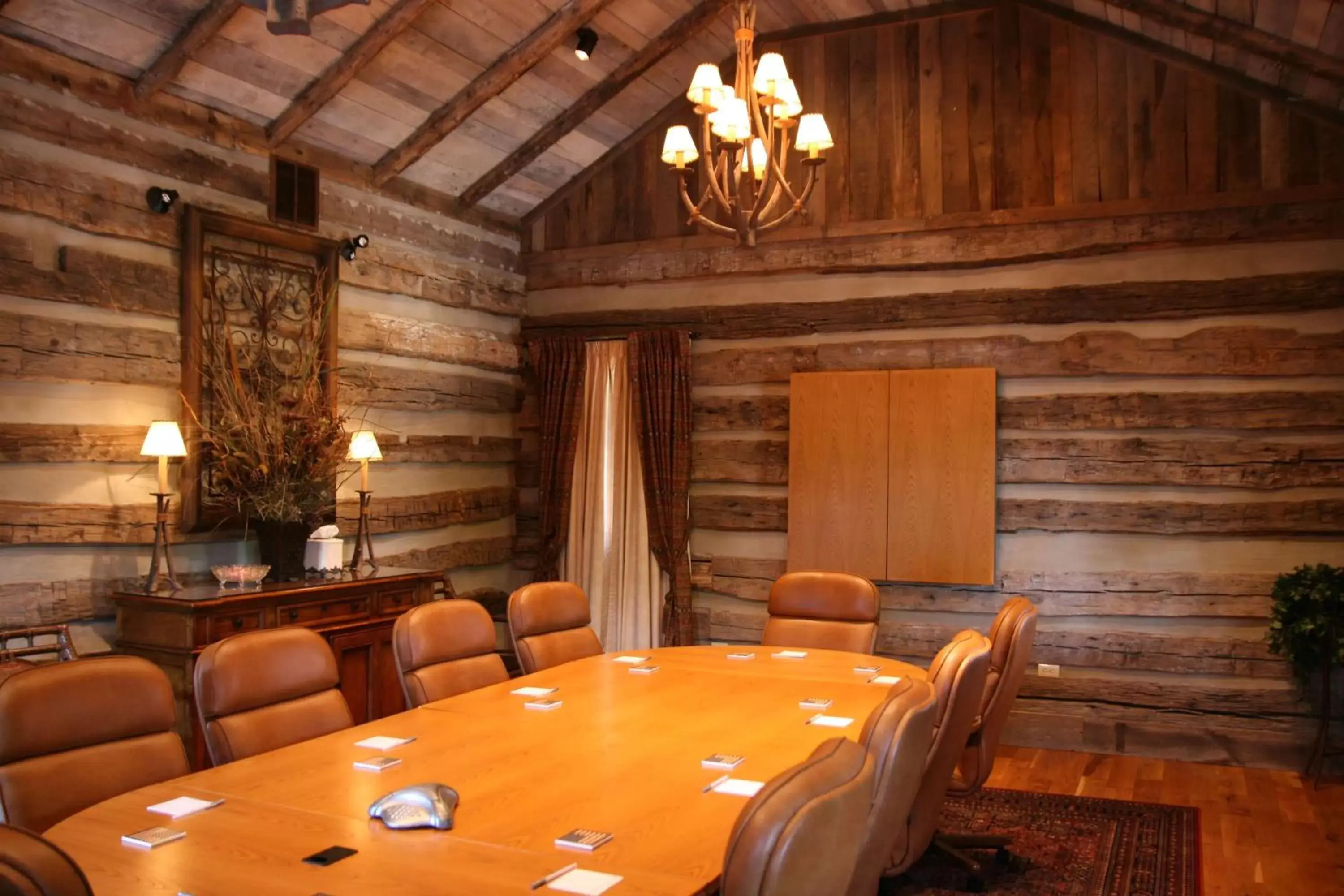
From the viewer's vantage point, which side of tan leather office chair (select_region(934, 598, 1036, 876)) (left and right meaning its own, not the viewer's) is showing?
left

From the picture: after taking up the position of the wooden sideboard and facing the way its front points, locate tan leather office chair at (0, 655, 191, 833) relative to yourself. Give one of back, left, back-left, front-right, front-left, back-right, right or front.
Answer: front-right

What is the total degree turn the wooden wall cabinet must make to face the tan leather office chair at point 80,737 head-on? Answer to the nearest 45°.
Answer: approximately 45° to its right

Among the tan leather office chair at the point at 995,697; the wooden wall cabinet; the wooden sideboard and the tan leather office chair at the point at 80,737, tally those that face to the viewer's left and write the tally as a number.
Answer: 1

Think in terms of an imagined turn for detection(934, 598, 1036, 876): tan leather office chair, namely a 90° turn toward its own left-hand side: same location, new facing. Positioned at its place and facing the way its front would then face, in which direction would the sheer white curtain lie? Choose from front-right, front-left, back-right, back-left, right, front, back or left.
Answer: back-right

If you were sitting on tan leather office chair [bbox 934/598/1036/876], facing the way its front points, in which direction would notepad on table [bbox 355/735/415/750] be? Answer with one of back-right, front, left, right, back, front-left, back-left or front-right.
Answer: front-left

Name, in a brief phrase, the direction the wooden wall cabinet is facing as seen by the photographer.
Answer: facing the viewer

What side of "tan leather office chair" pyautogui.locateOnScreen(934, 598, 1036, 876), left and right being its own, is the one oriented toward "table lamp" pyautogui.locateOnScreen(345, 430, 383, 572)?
front

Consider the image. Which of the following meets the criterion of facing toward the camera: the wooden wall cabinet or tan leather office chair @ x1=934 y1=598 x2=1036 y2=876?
the wooden wall cabinet

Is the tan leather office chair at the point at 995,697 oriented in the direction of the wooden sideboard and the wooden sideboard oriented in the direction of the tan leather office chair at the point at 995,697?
yes

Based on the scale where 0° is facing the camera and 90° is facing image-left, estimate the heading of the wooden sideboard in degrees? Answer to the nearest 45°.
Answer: approximately 315°

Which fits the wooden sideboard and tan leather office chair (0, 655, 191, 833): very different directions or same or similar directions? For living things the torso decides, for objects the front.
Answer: same or similar directions

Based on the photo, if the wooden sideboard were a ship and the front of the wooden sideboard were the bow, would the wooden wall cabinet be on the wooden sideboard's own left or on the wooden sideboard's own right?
on the wooden sideboard's own left

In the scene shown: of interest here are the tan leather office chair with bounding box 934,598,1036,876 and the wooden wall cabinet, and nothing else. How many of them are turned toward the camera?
1
